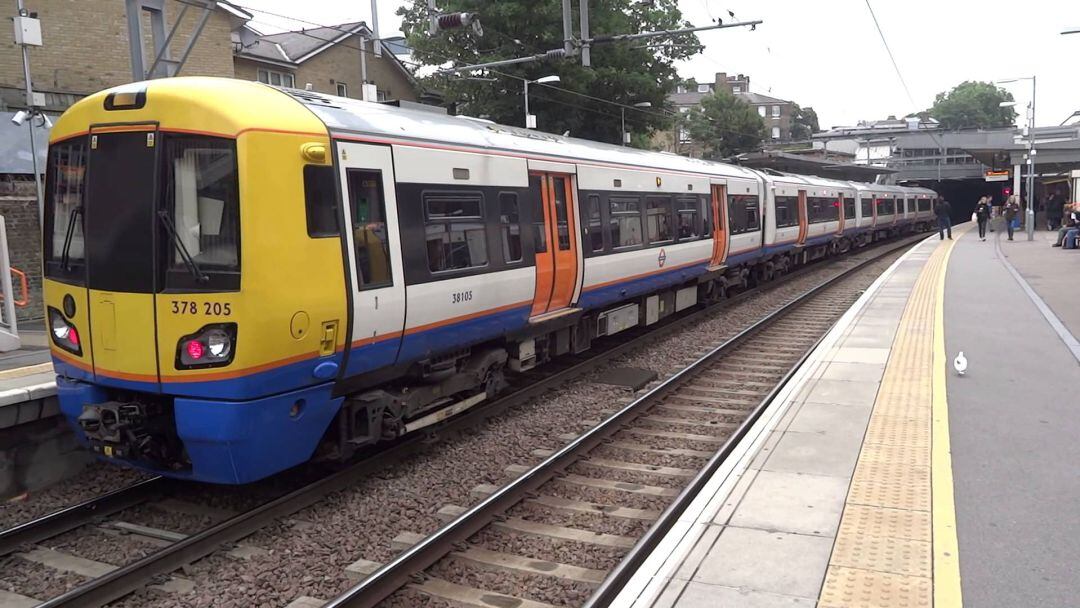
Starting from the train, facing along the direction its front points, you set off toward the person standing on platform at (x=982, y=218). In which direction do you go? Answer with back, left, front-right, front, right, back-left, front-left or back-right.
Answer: back

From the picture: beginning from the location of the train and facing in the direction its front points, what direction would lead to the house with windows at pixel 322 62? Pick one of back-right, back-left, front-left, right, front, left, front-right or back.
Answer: back-right

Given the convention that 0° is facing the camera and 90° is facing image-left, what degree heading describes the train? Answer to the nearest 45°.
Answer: approximately 45°

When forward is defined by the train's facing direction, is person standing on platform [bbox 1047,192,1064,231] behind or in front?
behind
